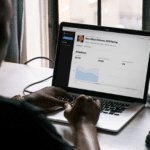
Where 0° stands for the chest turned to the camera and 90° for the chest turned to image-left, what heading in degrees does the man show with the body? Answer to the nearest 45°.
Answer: approximately 225°

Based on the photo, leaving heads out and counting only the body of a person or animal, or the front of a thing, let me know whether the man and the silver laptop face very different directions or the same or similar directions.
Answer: very different directions

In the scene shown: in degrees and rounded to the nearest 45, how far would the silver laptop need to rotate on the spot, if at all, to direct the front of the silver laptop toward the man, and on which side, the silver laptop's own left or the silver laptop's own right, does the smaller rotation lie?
approximately 45° to the silver laptop's own left

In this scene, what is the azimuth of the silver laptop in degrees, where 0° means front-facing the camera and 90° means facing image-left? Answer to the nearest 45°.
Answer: approximately 45°
